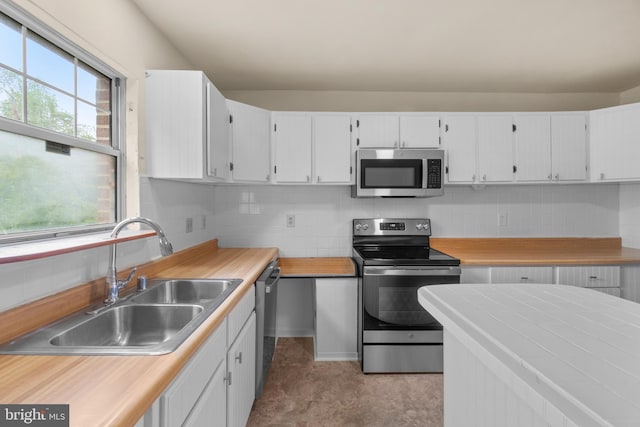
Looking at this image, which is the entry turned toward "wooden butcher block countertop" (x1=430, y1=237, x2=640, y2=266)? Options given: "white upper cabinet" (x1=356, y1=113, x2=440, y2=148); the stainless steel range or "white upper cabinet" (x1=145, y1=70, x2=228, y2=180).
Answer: "white upper cabinet" (x1=145, y1=70, x2=228, y2=180)

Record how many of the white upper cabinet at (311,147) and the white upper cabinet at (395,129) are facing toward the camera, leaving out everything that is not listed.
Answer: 2

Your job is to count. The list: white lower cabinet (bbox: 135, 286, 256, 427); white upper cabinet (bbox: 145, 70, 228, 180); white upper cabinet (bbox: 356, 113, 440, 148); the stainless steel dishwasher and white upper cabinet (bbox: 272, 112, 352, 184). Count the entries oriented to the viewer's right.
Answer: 3

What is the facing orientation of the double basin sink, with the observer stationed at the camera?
facing to the right of the viewer

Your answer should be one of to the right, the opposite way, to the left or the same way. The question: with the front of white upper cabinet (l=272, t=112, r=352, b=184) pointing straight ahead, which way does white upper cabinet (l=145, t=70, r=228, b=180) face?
to the left

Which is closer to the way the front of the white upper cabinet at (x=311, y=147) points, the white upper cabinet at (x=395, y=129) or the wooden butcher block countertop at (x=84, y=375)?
the wooden butcher block countertop

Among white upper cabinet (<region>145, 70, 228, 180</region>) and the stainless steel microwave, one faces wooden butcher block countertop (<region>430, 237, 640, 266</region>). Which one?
the white upper cabinet

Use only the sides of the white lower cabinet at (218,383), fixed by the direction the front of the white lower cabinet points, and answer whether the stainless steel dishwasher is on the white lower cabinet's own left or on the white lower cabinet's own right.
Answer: on the white lower cabinet's own left

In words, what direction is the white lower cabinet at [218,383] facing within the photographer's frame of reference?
facing to the right of the viewer

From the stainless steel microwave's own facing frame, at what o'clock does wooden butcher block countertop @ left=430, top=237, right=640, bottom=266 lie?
The wooden butcher block countertop is roughly at 8 o'clock from the stainless steel microwave.

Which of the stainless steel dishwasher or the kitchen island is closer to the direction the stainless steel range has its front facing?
the kitchen island

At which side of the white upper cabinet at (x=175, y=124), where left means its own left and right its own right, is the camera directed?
right

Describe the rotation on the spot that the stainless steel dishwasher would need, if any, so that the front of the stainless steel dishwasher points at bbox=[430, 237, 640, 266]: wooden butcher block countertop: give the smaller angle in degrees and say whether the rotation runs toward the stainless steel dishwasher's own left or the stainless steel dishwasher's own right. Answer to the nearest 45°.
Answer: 0° — it already faces it
